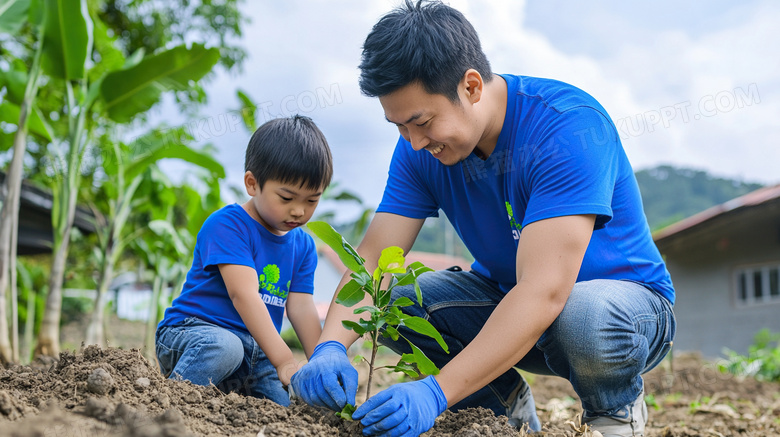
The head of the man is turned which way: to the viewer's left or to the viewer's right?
to the viewer's left

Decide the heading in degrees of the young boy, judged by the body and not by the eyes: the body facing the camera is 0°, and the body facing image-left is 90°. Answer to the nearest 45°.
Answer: approximately 315°

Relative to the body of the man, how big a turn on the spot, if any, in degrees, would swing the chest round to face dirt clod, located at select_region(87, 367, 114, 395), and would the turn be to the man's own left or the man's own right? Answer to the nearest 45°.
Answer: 0° — they already face it

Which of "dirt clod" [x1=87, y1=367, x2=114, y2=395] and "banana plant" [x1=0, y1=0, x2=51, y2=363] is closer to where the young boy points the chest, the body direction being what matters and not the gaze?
the dirt clod

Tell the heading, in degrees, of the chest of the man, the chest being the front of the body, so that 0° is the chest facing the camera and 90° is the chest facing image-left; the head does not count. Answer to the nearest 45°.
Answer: approximately 45°

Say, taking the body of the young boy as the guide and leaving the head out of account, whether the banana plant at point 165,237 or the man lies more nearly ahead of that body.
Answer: the man

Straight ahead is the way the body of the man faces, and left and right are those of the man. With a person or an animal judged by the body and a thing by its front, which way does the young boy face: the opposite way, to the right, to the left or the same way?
to the left

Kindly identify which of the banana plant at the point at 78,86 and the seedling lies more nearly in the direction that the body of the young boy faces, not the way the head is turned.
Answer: the seedling

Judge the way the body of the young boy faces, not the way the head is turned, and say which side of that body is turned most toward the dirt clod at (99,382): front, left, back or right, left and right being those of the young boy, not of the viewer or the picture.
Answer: right

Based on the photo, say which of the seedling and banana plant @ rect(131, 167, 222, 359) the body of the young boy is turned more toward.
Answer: the seedling
